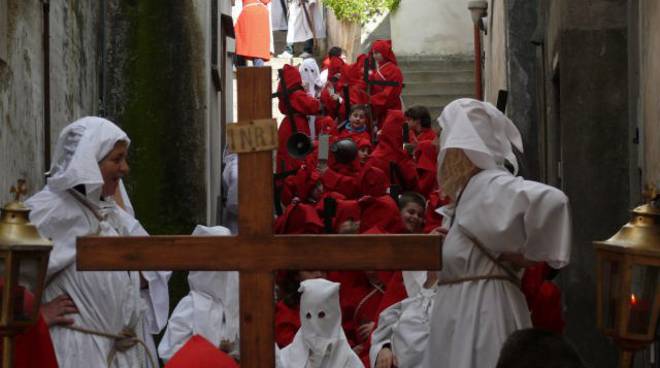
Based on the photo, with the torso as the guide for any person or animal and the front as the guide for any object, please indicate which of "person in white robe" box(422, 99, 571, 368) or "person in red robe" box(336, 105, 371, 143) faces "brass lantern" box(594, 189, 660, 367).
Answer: the person in red robe

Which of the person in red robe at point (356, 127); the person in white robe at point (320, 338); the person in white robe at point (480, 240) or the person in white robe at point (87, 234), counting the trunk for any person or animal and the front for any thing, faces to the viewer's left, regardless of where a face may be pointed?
the person in white robe at point (480, 240)

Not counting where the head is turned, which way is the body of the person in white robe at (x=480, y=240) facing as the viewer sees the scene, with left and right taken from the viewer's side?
facing to the left of the viewer

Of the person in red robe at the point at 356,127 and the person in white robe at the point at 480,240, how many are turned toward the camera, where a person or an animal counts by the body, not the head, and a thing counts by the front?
1

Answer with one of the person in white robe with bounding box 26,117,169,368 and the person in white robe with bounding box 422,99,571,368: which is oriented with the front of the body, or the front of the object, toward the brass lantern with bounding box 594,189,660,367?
the person in white robe with bounding box 26,117,169,368

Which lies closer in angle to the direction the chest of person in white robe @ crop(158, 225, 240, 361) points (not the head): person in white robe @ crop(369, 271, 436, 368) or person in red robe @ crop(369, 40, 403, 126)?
the person in white robe

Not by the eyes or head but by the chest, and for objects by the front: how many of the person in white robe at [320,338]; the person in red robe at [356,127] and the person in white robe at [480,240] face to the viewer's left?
1

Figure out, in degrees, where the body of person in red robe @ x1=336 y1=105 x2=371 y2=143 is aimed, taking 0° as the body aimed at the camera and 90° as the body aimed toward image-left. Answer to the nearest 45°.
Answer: approximately 0°

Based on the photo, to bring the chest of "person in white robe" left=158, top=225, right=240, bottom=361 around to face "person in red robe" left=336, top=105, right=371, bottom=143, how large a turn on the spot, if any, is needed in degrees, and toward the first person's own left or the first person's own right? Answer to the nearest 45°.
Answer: approximately 135° to the first person's own left

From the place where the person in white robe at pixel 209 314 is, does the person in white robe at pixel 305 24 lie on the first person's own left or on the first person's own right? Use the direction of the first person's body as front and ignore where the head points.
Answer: on the first person's own left

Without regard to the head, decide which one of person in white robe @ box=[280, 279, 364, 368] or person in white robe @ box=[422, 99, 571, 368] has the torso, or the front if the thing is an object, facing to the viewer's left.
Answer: person in white robe @ box=[422, 99, 571, 368]

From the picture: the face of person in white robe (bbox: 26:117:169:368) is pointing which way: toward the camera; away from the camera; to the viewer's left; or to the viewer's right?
to the viewer's right

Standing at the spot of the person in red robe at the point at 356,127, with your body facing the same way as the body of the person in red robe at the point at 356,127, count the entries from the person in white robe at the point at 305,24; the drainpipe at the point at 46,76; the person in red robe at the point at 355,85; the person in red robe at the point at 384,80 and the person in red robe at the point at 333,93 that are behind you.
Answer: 4
